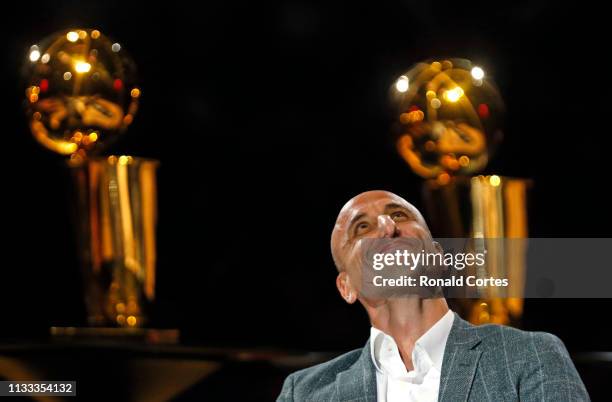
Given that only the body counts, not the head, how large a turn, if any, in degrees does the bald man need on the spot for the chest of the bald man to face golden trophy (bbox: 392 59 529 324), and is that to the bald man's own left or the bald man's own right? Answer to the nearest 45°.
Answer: approximately 180°

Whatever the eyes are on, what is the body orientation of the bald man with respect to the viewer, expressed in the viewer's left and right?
facing the viewer

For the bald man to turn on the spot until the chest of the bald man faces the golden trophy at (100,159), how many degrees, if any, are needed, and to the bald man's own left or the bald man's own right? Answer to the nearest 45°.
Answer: approximately 135° to the bald man's own right
